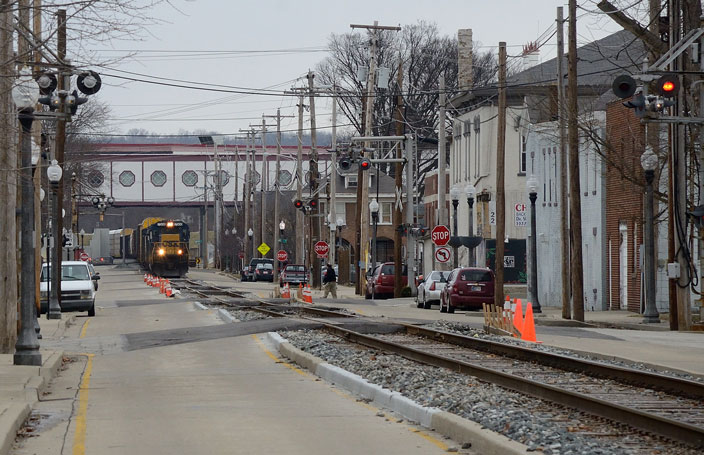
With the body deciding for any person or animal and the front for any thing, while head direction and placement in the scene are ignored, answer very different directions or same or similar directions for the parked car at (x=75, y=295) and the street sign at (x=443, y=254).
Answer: same or similar directions

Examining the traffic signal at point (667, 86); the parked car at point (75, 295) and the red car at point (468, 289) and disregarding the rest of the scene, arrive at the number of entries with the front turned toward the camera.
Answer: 2

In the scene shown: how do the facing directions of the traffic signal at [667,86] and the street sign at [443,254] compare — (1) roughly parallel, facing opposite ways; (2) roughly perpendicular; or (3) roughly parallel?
roughly parallel

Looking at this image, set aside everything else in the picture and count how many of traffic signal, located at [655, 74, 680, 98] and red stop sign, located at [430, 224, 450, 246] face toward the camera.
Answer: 2

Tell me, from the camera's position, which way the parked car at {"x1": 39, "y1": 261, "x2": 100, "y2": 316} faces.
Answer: facing the viewer

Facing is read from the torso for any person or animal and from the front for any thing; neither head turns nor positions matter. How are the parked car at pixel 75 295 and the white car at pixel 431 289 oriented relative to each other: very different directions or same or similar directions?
very different directions

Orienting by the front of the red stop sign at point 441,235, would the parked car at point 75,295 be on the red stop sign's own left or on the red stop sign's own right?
on the red stop sign's own right

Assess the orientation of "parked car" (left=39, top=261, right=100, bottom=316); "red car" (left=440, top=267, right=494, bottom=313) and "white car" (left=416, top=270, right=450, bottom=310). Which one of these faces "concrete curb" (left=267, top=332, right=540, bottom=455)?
the parked car

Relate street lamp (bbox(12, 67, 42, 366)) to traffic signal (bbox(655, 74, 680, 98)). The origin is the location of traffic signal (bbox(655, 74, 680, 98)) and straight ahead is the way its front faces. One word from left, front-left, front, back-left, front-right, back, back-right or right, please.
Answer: front-right

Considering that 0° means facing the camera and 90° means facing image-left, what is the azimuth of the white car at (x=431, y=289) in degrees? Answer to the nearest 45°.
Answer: approximately 135°

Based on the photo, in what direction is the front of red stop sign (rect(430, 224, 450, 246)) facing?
toward the camera

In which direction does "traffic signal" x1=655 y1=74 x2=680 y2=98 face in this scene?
toward the camera

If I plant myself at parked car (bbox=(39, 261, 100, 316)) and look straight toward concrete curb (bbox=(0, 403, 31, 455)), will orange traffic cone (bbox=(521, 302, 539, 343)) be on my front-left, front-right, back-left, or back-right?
front-left

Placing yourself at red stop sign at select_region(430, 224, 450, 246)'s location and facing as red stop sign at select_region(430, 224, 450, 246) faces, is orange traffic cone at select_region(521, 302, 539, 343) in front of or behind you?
in front
